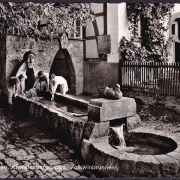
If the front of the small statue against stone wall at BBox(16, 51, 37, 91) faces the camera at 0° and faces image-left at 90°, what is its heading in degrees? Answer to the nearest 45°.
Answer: approximately 315°

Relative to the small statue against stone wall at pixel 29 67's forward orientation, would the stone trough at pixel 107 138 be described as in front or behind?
in front

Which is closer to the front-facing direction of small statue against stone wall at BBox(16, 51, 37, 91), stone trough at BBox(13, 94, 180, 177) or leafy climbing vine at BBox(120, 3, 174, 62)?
the stone trough

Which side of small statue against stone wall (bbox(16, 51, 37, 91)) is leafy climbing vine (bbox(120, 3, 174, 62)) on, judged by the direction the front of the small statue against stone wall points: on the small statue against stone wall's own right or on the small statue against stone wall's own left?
on the small statue against stone wall's own left
